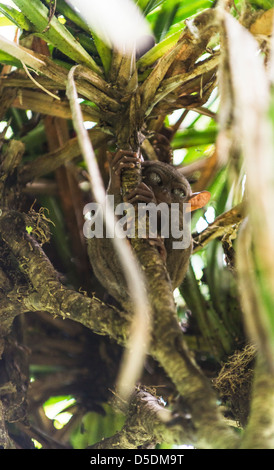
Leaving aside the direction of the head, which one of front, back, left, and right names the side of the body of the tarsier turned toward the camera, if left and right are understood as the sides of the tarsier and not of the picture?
front

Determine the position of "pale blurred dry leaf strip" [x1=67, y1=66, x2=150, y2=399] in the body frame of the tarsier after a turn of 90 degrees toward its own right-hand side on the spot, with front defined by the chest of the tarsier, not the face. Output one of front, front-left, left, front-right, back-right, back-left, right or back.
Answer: left

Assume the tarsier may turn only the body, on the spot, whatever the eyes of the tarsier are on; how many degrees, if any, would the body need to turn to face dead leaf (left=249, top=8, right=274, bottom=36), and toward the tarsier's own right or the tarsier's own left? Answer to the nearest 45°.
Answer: approximately 90° to the tarsier's own left
